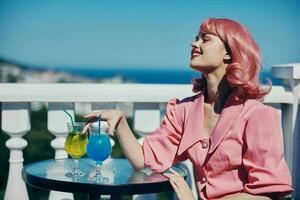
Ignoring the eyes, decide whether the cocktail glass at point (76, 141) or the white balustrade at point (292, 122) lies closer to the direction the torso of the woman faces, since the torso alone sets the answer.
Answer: the cocktail glass

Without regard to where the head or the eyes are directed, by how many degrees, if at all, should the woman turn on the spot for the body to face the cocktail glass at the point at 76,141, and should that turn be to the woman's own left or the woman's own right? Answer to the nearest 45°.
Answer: approximately 45° to the woman's own right

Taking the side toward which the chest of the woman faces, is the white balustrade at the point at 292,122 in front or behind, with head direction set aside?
behind

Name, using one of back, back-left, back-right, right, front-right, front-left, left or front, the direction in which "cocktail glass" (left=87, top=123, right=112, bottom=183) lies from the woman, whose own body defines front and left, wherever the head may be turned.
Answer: front-right

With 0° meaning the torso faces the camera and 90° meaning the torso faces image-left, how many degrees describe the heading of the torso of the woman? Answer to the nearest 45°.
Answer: approximately 45°
